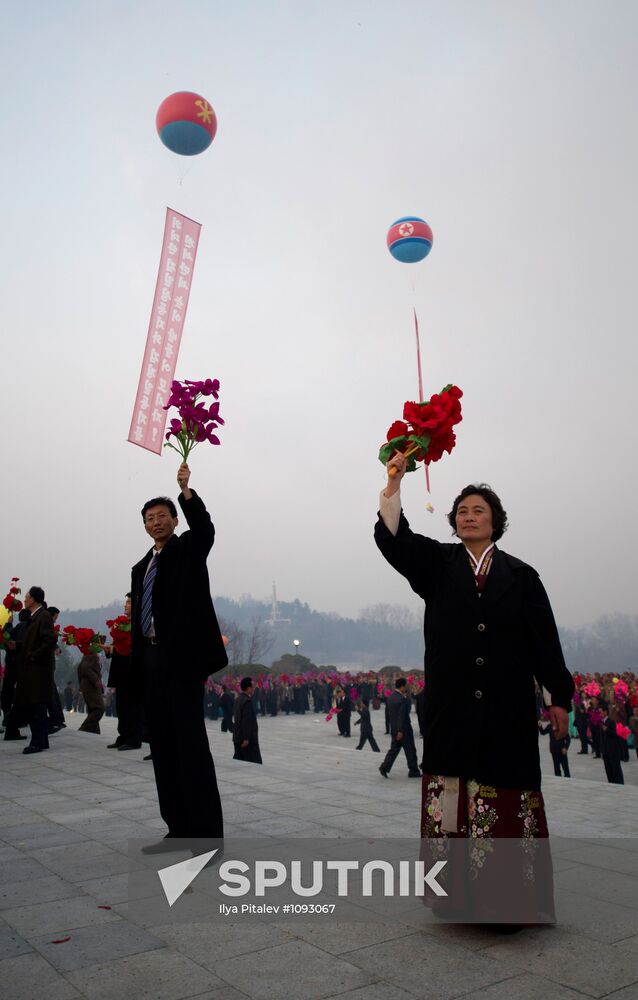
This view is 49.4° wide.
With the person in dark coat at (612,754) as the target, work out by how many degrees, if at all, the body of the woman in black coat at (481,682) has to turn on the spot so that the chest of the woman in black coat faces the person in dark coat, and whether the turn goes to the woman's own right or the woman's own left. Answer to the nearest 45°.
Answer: approximately 180°

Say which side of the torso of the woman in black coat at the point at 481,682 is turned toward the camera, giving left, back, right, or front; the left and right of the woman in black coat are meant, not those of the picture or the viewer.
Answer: front

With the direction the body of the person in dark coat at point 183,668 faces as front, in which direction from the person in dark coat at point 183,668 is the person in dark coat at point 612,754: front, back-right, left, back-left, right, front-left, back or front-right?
back

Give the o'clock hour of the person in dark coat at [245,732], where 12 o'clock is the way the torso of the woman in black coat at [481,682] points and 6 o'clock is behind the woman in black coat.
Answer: The person in dark coat is roughly at 5 o'clock from the woman in black coat.

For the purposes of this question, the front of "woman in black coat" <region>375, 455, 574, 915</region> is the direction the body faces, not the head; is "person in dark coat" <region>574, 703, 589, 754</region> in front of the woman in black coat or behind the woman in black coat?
behind

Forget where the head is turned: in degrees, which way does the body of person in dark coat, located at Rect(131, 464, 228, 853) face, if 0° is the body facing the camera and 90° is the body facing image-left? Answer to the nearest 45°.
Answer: approximately 45°

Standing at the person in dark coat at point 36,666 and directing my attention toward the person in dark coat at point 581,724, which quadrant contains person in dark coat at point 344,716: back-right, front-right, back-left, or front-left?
front-left

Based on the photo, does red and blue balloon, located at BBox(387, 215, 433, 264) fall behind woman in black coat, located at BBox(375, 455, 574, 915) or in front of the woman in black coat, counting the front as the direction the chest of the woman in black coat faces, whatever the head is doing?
behind

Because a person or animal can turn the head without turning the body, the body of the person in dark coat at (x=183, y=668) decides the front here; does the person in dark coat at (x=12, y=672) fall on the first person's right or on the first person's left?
on the first person's right

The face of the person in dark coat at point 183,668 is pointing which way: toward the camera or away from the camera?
toward the camera

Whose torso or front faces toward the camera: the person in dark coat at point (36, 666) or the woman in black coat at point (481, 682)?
the woman in black coat
